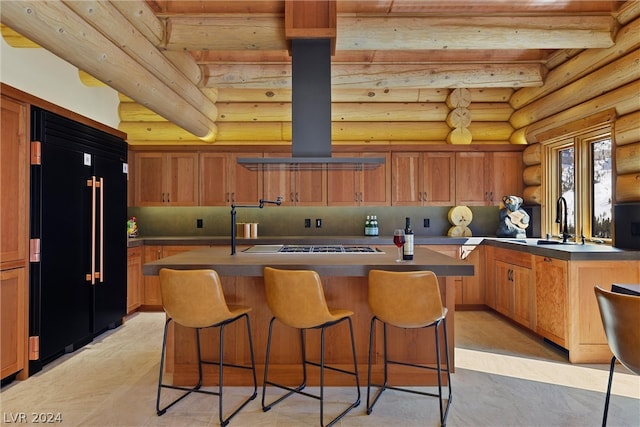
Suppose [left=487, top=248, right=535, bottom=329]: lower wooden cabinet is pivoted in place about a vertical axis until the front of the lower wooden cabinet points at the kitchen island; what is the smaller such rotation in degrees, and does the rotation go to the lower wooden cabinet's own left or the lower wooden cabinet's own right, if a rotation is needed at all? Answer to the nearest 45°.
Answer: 0° — it already faces it

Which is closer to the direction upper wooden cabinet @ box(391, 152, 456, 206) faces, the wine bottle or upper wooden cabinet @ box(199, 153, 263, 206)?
the wine bottle

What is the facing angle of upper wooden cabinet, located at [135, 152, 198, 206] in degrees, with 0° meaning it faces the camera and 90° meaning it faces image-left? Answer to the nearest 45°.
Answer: approximately 0°

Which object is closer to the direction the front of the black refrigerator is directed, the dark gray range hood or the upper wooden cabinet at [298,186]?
the dark gray range hood

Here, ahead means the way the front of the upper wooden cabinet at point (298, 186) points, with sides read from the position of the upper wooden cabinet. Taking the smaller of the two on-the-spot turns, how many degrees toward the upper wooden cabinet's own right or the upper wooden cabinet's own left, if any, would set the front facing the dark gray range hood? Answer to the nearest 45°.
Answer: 0° — it already faces it
